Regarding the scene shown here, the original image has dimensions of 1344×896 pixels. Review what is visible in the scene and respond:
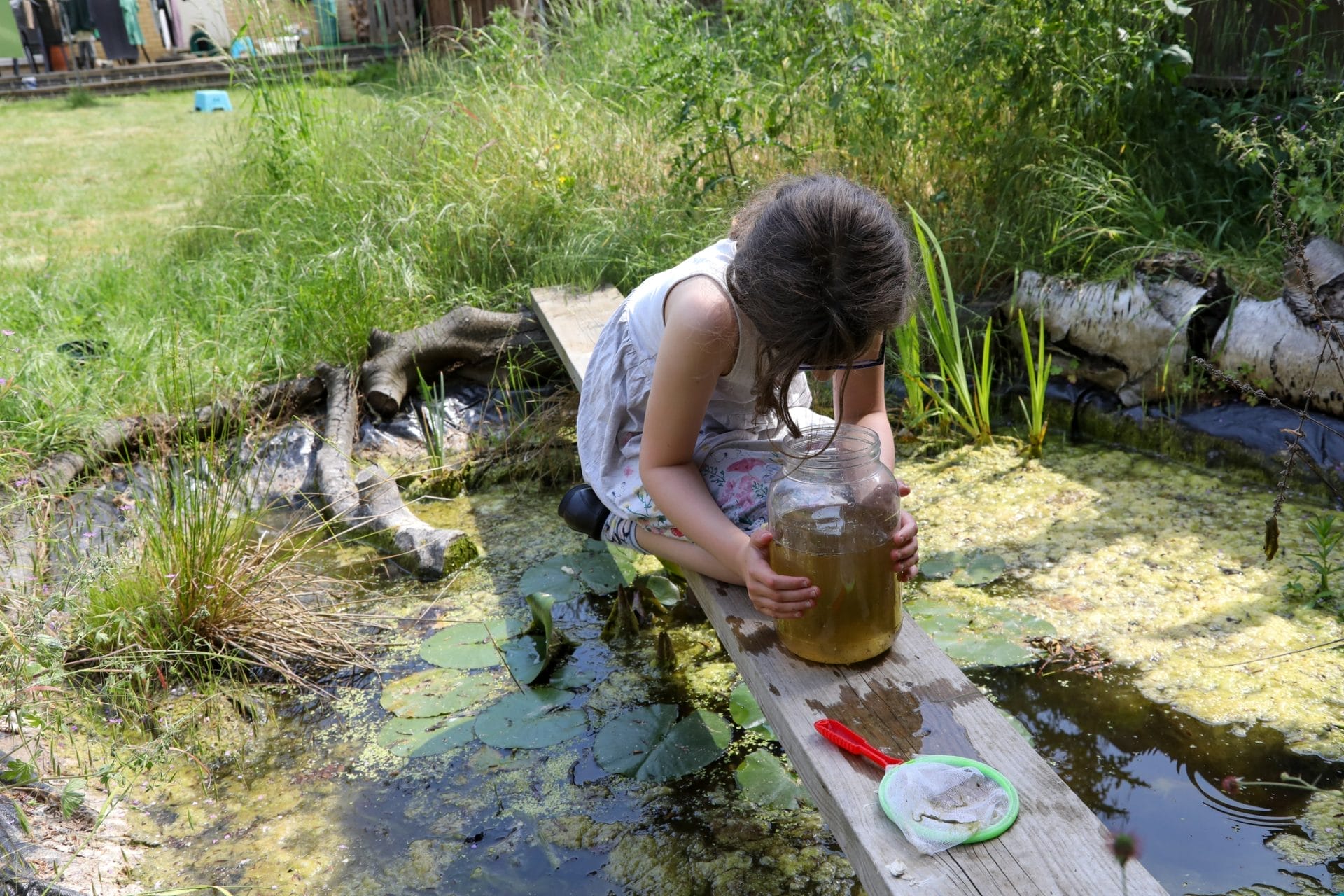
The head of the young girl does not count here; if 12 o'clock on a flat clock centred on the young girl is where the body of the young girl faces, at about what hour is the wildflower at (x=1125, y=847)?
The wildflower is roughly at 1 o'clock from the young girl.

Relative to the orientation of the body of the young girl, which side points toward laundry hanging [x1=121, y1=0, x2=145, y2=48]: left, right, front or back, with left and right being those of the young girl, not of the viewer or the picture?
back

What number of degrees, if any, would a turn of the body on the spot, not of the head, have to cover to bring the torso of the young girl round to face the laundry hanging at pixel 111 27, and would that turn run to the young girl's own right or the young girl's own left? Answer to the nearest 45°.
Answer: approximately 180°

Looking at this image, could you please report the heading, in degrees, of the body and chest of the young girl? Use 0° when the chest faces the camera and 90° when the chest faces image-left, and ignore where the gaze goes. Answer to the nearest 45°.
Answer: approximately 315°

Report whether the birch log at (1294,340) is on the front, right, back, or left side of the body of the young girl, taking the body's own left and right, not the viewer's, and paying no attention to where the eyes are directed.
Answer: left
